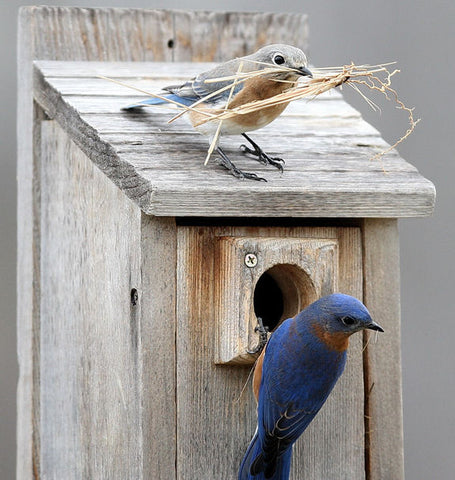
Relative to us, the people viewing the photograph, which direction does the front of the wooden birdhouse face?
facing the viewer and to the right of the viewer
